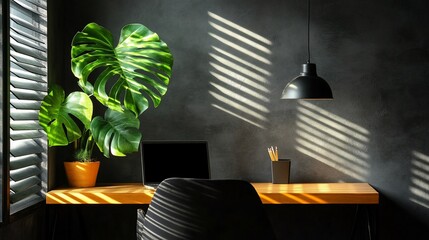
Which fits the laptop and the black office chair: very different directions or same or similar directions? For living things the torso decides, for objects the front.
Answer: very different directions

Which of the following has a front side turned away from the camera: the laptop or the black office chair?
the black office chair

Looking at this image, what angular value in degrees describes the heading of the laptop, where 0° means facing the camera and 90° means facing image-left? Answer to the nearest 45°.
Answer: approximately 0°

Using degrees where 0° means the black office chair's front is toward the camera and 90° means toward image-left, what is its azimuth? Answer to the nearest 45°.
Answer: approximately 180°

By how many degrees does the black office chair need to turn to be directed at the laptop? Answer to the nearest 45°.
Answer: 0° — it already faces it

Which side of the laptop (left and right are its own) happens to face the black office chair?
front

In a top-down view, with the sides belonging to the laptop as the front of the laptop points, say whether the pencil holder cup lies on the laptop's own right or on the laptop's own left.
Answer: on the laptop's own left

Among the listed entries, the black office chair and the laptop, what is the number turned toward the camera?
1

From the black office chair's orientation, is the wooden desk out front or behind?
out front

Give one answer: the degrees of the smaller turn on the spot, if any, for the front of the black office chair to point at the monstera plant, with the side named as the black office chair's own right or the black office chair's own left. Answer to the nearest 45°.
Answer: approximately 45° to the black office chair's own left
